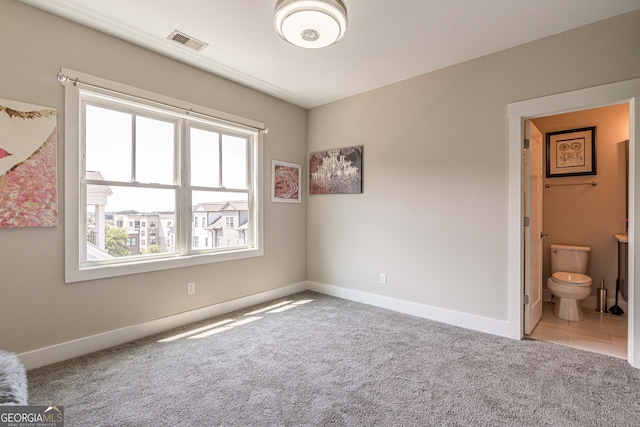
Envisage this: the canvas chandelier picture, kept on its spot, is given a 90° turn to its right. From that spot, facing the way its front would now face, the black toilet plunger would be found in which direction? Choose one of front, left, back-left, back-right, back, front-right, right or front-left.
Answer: back-right

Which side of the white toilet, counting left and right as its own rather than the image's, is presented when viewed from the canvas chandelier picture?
right

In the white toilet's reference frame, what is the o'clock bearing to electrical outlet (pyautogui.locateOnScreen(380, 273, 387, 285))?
The electrical outlet is roughly at 2 o'clock from the white toilet.

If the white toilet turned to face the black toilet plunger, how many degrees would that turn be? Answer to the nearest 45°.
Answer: approximately 135° to its left

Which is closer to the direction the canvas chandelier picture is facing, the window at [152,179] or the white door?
the window

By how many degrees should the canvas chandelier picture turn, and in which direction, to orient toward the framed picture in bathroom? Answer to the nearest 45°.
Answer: approximately 135° to its left

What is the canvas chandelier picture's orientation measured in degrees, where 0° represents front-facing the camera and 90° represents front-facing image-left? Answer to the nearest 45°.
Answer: approximately 45°

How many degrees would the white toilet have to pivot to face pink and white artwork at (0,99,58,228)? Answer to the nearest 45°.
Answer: approximately 45° to its right

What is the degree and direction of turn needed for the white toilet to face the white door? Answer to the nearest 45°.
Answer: approximately 45° to its right

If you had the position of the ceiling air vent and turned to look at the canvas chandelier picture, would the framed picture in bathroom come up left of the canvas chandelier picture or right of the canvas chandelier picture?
right
